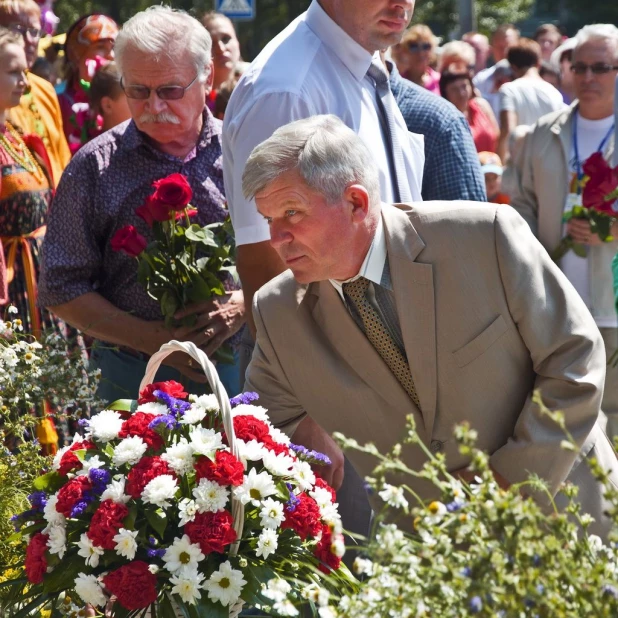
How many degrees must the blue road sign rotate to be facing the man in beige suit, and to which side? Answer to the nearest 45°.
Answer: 0° — it already faces them

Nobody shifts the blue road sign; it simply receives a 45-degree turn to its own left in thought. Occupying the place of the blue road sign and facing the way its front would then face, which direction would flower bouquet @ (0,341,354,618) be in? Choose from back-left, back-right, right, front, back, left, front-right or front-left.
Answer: front-right

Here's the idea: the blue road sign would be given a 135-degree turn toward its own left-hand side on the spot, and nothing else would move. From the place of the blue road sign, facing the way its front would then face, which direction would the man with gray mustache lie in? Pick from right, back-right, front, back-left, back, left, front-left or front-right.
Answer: back-right

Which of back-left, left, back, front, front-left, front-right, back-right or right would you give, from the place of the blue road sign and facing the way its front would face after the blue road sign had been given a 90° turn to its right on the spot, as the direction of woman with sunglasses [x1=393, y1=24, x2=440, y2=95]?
back-left

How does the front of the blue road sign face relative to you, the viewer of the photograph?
facing the viewer

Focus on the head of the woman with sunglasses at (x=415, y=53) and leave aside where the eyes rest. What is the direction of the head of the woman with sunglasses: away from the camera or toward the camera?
toward the camera
